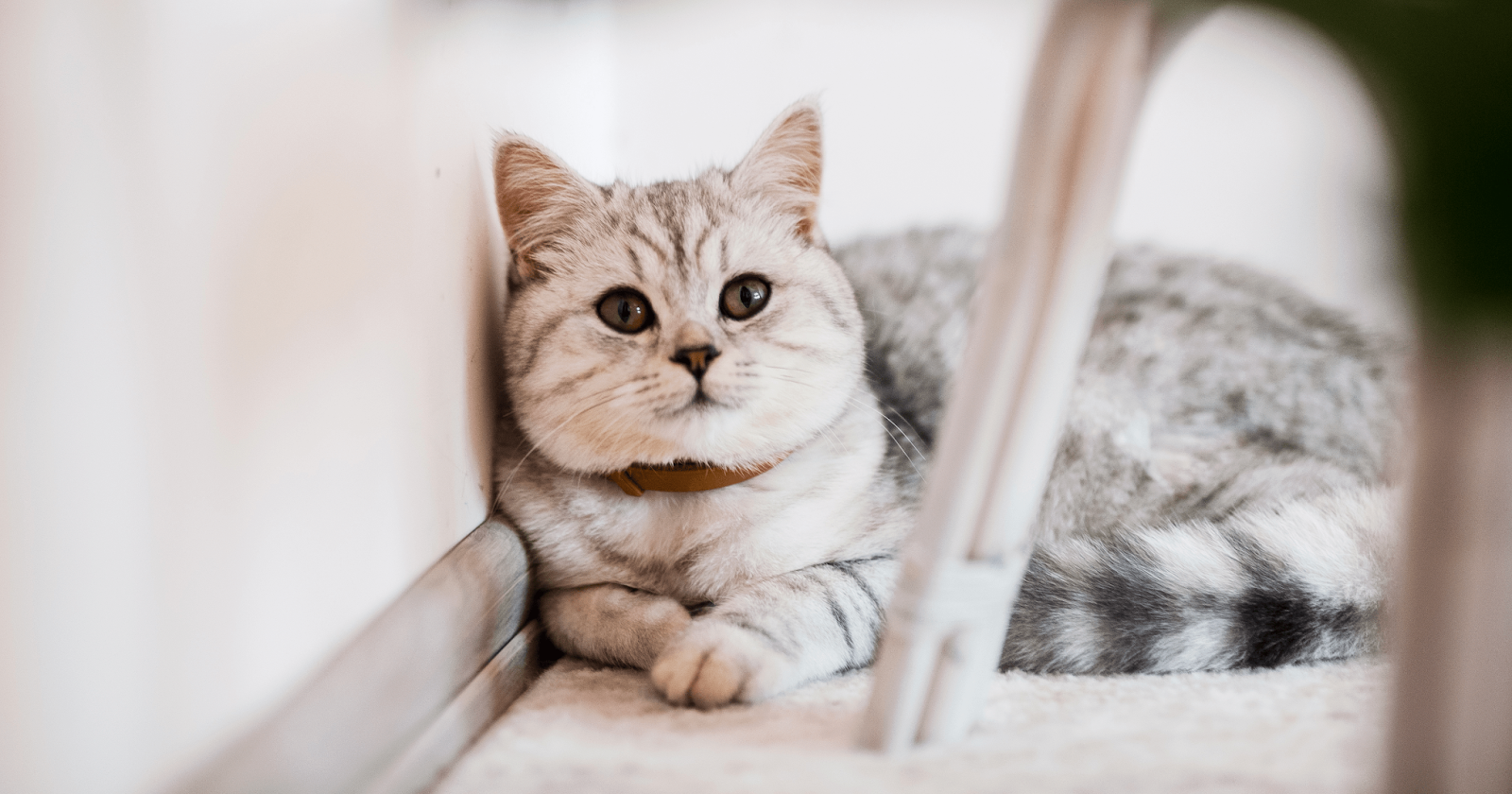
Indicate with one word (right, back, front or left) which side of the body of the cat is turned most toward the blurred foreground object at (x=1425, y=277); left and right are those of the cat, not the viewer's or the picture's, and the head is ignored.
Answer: left

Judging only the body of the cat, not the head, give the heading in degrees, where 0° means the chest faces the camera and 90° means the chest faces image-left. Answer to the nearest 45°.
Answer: approximately 45°
